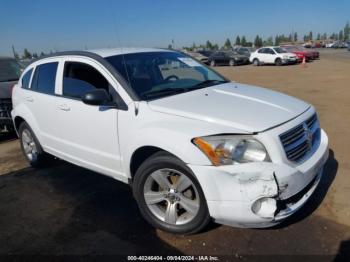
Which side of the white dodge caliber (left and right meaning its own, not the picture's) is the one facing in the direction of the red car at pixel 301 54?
left

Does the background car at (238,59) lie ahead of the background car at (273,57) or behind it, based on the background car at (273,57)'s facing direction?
behind

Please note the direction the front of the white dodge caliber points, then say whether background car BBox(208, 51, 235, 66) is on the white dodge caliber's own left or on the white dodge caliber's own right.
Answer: on the white dodge caliber's own left

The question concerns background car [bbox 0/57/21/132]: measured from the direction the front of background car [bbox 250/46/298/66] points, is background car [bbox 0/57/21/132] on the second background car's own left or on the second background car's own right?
on the second background car's own right

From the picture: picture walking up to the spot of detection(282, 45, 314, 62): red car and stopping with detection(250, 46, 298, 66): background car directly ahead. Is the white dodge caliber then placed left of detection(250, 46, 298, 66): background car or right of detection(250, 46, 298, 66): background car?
left

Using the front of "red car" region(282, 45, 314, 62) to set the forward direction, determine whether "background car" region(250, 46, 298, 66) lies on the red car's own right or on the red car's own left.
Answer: on the red car's own right

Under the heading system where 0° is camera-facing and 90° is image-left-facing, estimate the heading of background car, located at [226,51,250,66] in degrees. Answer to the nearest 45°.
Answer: approximately 315°

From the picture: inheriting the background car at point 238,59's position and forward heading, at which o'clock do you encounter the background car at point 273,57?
the background car at point 273,57 is roughly at 12 o'clock from the background car at point 238,59.
